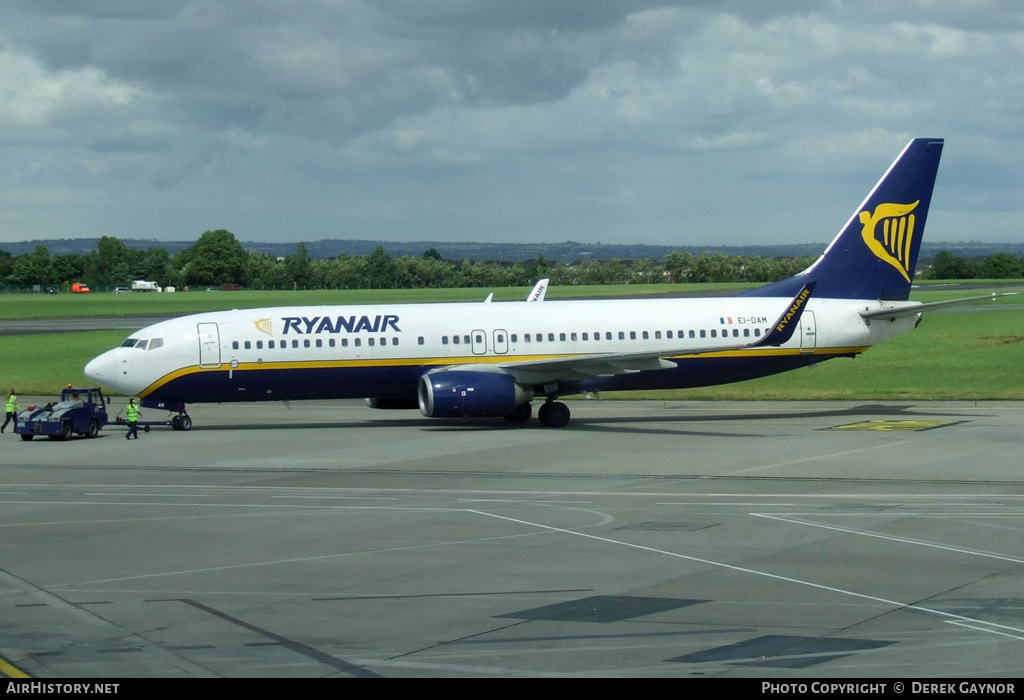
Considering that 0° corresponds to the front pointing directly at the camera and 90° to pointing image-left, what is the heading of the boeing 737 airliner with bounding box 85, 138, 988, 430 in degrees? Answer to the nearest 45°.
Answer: approximately 90°

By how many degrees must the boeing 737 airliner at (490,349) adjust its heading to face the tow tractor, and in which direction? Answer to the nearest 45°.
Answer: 0° — it already faces it

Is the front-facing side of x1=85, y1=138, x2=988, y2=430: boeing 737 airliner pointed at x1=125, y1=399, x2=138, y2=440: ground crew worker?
yes
